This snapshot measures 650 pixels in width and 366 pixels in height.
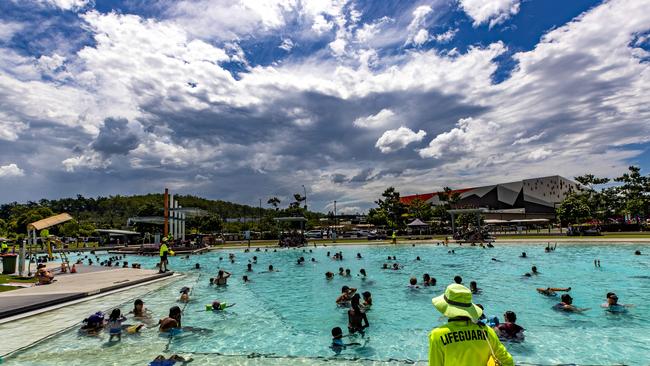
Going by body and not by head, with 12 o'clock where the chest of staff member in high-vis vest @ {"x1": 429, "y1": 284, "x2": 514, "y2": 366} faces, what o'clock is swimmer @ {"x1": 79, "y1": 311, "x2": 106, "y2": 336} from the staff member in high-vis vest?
The swimmer is roughly at 10 o'clock from the staff member in high-vis vest.

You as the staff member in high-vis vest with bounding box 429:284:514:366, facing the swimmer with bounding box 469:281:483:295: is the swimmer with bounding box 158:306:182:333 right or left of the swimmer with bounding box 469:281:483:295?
left

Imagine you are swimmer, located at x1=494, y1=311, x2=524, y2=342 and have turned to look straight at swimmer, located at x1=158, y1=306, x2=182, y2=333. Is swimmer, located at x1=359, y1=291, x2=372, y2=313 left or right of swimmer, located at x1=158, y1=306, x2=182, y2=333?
right

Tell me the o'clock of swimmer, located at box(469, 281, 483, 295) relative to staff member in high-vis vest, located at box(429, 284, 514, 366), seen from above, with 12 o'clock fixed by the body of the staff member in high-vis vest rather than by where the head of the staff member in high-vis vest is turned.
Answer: The swimmer is roughly at 12 o'clock from the staff member in high-vis vest.

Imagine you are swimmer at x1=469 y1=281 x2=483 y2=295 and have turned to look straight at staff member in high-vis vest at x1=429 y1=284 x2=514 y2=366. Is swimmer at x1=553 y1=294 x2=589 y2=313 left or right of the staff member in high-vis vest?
left

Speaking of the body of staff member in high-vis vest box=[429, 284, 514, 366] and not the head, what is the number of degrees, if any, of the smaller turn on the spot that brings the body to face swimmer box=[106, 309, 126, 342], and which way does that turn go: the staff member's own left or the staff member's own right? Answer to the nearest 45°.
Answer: approximately 45° to the staff member's own left

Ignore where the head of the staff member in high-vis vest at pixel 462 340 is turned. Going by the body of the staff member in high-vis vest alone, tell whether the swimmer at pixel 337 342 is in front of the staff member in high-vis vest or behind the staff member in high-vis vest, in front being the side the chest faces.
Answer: in front

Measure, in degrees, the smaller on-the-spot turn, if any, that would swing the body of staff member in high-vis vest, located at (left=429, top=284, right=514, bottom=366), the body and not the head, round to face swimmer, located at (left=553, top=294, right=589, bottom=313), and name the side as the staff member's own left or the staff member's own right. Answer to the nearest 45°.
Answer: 0° — they already face them

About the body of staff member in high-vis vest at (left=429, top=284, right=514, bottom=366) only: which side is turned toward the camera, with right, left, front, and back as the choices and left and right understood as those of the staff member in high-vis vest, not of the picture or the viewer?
back

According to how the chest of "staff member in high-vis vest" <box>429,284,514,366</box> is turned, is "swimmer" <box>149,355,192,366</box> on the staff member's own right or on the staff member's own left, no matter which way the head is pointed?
on the staff member's own left

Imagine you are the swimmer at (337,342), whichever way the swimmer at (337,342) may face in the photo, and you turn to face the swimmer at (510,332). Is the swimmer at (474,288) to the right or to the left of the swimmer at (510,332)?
left
